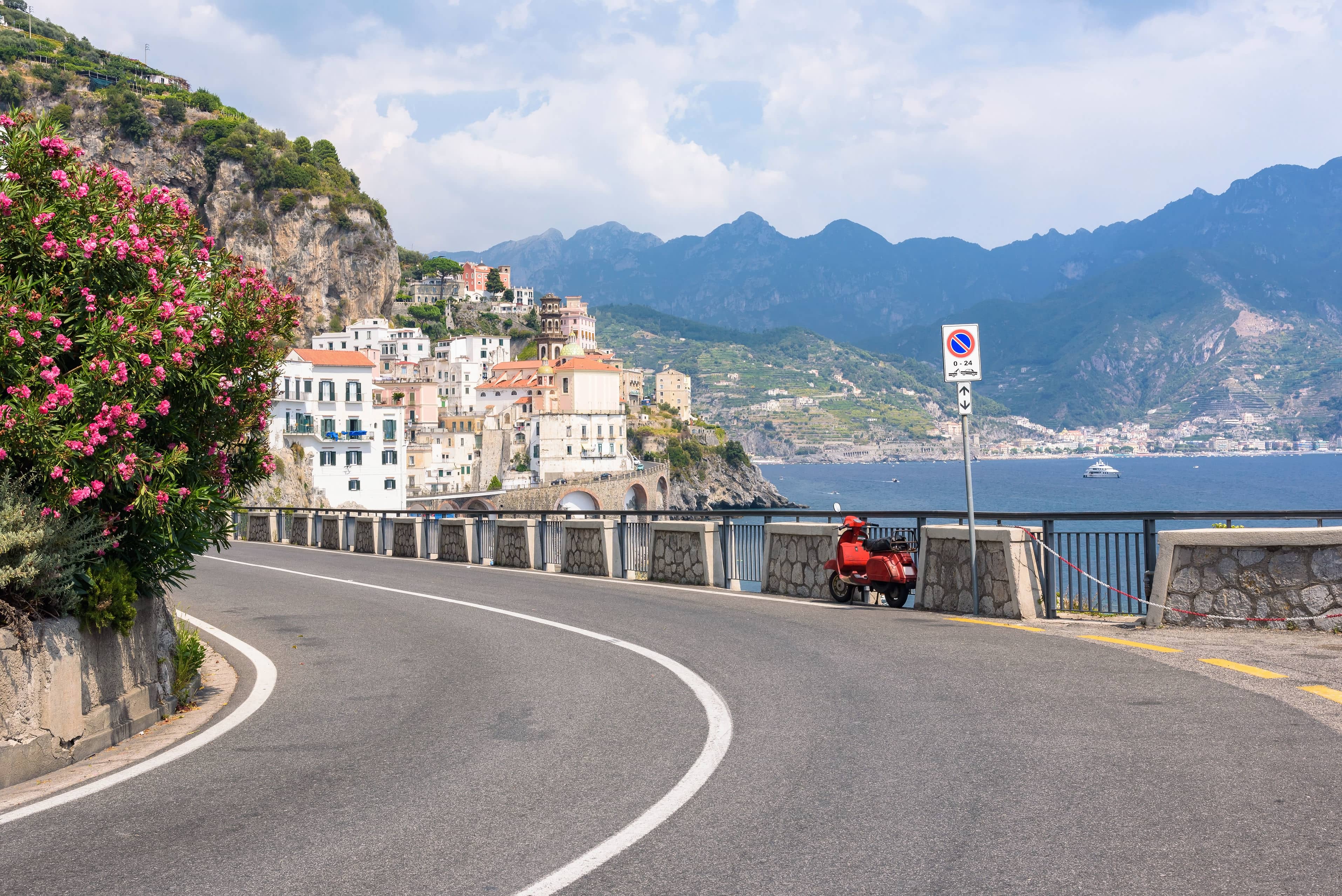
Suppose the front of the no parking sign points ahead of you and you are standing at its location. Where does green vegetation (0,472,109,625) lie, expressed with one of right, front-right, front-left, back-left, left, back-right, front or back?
front-right

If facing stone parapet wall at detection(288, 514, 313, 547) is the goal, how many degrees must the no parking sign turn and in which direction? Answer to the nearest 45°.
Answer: approximately 135° to its right

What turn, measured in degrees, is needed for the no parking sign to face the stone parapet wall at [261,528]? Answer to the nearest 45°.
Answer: approximately 135° to its right

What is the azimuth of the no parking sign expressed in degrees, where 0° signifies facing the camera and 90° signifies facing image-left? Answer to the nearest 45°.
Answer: approximately 0°

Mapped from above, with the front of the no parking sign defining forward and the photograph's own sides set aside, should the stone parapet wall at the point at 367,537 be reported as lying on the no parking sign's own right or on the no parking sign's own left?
on the no parking sign's own right

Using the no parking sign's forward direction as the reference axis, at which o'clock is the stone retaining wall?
The stone retaining wall is roughly at 1 o'clock from the no parking sign.
